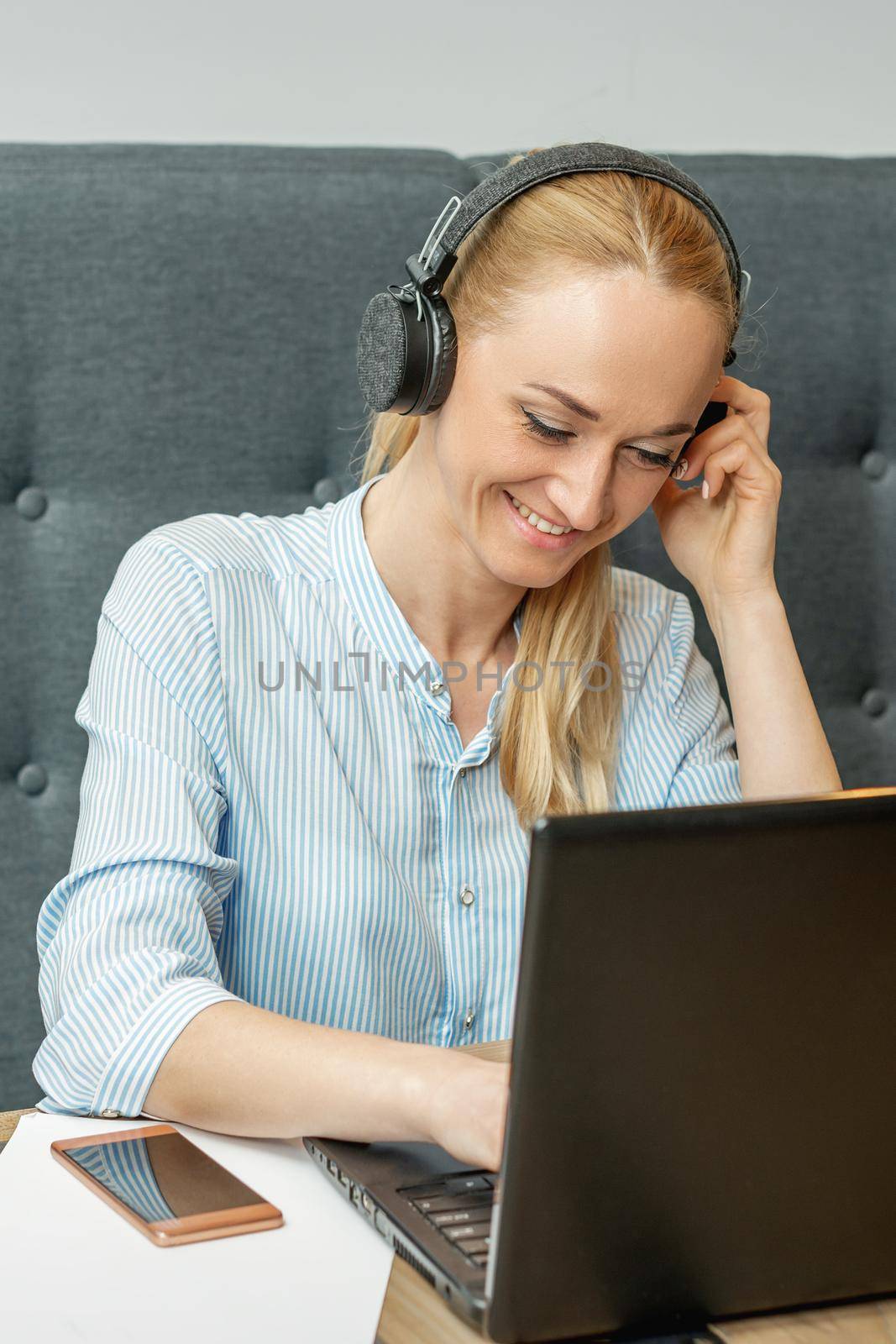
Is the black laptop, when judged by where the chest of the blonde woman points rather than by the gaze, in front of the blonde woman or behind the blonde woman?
in front

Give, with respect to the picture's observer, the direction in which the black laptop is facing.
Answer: facing away from the viewer and to the left of the viewer

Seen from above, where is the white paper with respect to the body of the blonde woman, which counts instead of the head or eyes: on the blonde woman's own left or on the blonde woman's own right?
on the blonde woman's own right

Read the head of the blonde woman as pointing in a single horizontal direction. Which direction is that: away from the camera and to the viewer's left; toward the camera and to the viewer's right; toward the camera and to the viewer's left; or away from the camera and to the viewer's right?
toward the camera and to the viewer's right

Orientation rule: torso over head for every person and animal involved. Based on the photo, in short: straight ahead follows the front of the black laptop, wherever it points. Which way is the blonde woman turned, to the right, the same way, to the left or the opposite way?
the opposite way
